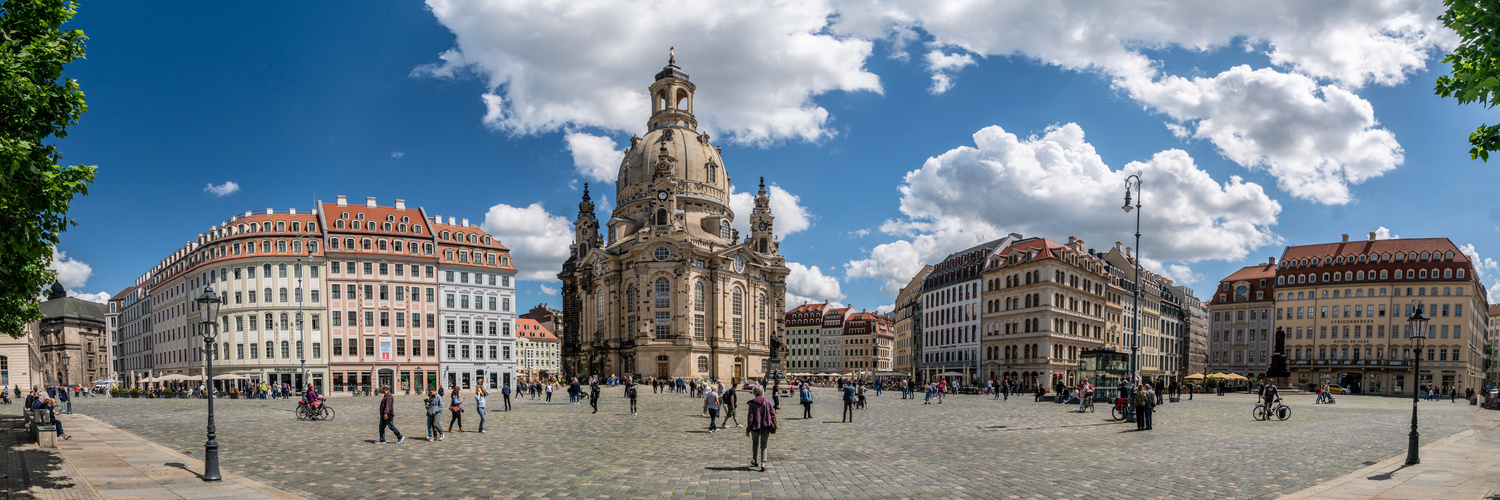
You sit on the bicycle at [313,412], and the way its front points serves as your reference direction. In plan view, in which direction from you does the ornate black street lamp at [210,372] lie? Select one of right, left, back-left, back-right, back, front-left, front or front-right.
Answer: right

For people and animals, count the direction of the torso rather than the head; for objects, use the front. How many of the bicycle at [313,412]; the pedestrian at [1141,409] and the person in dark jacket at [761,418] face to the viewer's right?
1
